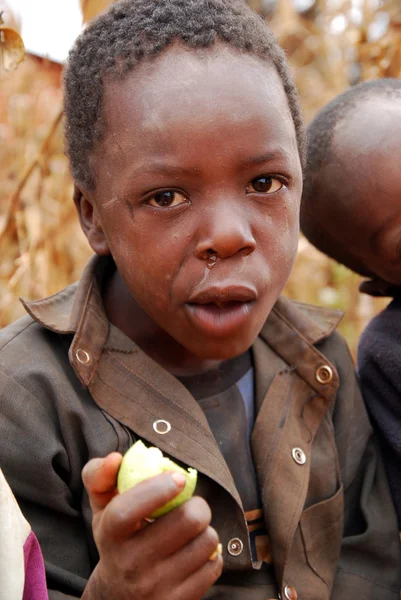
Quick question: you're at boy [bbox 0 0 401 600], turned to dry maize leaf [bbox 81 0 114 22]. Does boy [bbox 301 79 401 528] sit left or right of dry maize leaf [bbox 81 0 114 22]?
right
